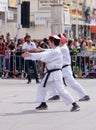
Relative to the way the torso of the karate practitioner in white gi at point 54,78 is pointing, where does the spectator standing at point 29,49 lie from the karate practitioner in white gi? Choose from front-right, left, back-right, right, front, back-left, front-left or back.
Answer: right

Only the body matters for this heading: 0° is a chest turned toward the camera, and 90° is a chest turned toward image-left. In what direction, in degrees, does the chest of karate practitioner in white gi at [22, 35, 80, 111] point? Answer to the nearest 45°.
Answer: approximately 90°

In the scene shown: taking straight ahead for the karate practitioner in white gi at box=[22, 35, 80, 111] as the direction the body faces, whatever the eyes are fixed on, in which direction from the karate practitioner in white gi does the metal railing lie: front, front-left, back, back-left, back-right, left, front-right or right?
right
